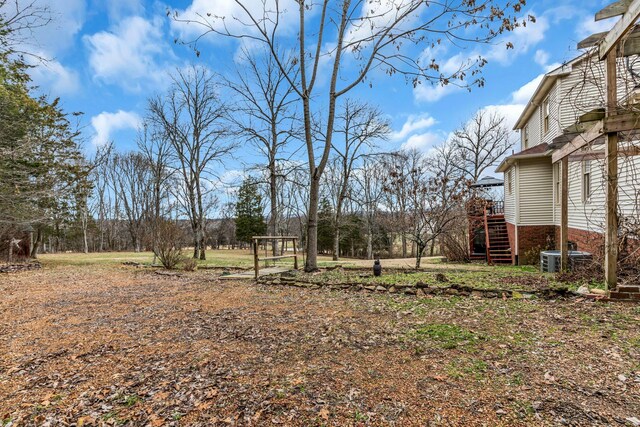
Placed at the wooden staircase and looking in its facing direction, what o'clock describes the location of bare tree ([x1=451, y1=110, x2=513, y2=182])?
The bare tree is roughly at 6 o'clock from the wooden staircase.

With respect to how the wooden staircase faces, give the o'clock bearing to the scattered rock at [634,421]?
The scattered rock is roughly at 12 o'clock from the wooden staircase.

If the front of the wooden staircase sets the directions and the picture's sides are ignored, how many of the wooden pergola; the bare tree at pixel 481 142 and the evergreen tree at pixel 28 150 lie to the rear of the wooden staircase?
1

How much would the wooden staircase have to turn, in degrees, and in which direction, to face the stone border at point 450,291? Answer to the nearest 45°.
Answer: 0° — it already faces it

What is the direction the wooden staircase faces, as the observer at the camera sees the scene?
facing the viewer
